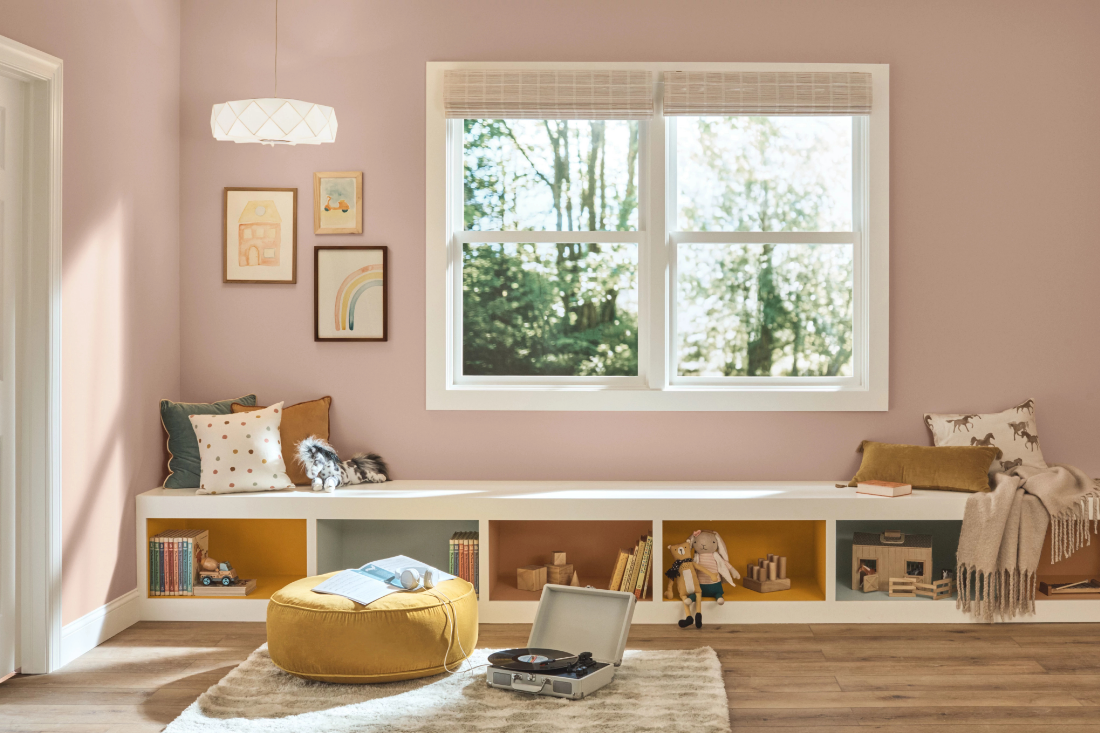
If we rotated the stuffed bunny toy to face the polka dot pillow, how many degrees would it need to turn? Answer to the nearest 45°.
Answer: approximately 90° to its right

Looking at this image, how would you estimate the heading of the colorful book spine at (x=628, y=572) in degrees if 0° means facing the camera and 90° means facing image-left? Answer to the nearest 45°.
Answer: approximately 0°

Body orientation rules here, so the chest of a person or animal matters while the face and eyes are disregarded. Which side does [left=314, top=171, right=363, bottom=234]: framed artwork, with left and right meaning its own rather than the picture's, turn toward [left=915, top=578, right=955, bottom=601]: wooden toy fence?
left

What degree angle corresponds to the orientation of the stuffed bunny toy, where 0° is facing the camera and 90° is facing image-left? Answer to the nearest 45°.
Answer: approximately 0°

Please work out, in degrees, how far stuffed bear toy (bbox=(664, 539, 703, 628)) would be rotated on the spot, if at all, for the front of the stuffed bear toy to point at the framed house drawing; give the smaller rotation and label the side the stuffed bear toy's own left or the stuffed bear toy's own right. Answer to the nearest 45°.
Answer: approximately 90° to the stuffed bear toy's own right
